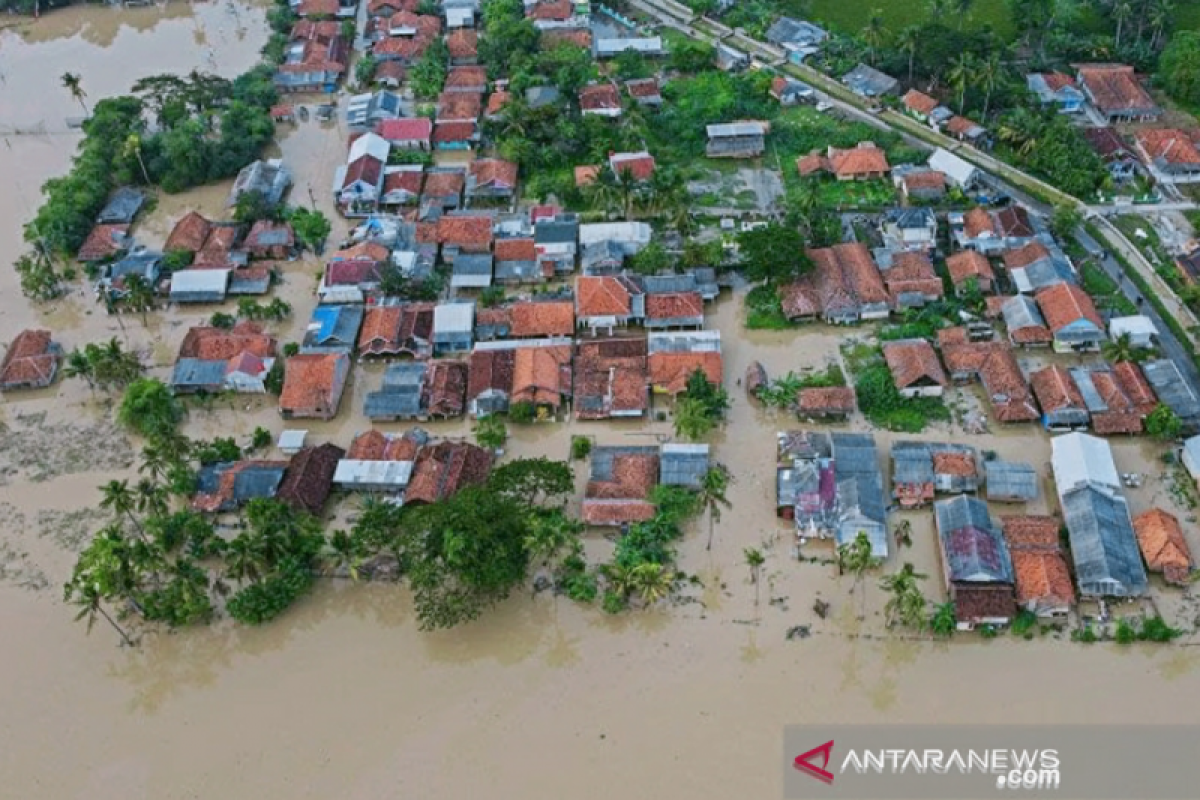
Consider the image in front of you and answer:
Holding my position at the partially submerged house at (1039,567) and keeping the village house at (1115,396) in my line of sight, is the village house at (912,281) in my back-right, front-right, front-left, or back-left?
front-left

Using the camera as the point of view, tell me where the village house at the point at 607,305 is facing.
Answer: facing the viewer

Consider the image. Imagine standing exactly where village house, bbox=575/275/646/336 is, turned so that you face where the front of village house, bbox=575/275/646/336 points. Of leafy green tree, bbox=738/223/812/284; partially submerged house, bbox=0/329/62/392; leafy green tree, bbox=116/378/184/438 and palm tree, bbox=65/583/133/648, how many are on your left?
1

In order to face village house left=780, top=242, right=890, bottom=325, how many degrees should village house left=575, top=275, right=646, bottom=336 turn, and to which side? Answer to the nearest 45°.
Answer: approximately 90° to its left

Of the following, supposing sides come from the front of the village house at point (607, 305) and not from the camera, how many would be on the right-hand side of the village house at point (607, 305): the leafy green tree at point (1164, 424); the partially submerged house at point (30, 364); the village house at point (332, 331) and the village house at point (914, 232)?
2

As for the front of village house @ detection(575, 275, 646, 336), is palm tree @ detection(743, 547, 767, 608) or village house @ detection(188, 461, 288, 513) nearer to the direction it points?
the palm tree

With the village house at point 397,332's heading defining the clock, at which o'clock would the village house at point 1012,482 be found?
the village house at point 1012,482 is roughly at 10 o'clock from the village house at point 397,332.

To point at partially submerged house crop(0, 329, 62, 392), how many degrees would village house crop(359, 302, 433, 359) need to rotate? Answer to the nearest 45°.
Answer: approximately 90° to its right

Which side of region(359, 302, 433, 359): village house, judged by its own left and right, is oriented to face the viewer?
front

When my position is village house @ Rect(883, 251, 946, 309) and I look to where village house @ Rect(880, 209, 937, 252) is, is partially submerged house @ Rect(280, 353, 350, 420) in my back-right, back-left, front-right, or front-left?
back-left

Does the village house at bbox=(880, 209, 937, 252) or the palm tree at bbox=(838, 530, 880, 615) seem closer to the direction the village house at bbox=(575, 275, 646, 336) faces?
the palm tree

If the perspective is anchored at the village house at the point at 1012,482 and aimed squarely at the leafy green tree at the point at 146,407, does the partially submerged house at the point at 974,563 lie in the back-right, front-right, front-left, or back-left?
front-left

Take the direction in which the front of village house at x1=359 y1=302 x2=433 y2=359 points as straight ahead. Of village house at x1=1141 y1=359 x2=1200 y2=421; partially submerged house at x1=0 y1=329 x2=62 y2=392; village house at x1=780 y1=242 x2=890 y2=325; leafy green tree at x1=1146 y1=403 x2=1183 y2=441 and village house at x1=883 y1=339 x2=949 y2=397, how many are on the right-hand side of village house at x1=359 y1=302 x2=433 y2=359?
1

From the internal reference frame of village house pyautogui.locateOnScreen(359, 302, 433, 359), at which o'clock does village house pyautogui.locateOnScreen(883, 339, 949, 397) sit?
village house pyautogui.locateOnScreen(883, 339, 949, 397) is roughly at 10 o'clock from village house pyautogui.locateOnScreen(359, 302, 433, 359).

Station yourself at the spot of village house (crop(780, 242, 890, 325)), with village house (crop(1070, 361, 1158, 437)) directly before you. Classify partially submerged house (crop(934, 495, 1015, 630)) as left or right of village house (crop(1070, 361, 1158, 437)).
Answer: right

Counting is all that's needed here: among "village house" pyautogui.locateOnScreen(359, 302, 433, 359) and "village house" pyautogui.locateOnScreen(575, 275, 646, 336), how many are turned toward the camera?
2
